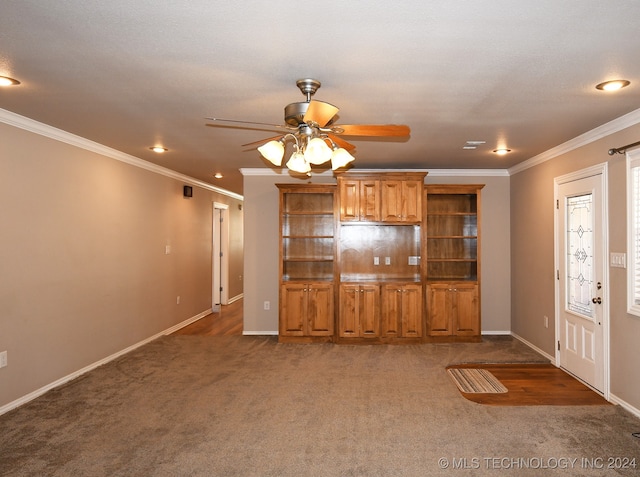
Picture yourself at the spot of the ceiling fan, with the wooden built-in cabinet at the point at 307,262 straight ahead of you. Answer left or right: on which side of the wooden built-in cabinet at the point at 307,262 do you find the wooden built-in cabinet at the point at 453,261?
right

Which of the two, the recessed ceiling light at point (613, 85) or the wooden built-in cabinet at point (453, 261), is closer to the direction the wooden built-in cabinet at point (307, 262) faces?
the recessed ceiling light

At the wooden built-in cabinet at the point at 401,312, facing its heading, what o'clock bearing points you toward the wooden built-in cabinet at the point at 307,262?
the wooden built-in cabinet at the point at 307,262 is roughly at 3 o'clock from the wooden built-in cabinet at the point at 401,312.

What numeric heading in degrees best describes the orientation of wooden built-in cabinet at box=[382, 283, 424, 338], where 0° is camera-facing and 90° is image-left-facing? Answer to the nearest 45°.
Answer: approximately 0°

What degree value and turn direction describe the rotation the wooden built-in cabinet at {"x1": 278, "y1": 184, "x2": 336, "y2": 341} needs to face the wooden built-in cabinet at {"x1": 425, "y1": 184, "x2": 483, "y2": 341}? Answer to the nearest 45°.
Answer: approximately 90° to its left

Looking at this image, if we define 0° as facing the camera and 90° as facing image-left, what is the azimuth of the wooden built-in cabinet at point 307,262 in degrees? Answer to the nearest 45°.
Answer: approximately 0°

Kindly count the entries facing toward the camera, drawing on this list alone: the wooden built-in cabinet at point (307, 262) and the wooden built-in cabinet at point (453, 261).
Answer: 2

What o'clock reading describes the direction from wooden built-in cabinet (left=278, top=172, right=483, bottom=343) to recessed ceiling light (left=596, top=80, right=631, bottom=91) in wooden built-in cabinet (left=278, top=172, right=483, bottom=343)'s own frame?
The recessed ceiling light is roughly at 11 o'clock from the wooden built-in cabinet.

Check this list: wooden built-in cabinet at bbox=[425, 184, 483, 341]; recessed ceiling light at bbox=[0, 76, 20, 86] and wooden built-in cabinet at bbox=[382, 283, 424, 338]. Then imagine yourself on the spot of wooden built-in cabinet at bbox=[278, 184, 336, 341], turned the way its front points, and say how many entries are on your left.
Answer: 2
